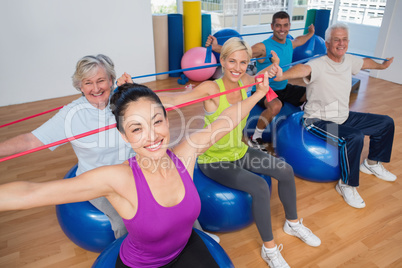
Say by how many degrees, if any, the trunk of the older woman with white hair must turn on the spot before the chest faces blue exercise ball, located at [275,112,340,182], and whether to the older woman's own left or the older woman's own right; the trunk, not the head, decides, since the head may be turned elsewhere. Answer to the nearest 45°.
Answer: approximately 45° to the older woman's own left

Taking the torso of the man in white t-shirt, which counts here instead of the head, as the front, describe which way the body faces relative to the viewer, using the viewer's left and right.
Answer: facing the viewer and to the right of the viewer

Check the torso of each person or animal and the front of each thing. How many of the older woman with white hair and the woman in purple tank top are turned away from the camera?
0

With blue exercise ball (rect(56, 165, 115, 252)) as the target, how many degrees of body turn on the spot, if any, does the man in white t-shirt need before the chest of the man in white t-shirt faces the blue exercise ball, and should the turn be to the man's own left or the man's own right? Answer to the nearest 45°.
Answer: approximately 90° to the man's own right

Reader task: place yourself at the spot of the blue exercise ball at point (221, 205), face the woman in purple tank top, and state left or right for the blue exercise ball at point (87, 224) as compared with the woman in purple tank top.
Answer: right

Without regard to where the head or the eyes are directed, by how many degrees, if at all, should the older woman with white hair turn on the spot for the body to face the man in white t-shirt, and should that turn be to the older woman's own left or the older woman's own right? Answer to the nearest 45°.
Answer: approximately 45° to the older woman's own left

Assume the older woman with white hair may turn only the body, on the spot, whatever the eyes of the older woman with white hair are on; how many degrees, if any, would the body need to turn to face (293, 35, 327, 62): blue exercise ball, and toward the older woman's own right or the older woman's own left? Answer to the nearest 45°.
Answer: approximately 90° to the older woman's own left

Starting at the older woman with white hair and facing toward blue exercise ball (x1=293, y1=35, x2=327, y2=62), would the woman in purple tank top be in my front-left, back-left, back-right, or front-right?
back-right

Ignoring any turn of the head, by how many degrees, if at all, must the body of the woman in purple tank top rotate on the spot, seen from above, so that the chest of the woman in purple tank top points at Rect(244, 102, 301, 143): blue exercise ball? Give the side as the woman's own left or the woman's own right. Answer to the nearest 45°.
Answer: approximately 90° to the woman's own left

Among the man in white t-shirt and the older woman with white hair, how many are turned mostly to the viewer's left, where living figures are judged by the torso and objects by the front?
0

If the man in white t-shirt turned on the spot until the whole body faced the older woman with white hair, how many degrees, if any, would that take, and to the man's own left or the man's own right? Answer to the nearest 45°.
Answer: approximately 90° to the man's own right

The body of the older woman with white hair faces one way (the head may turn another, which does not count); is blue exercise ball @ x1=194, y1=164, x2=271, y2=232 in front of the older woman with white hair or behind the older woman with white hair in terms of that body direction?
in front

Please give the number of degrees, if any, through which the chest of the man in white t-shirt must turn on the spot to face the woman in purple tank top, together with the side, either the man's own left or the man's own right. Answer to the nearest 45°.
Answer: approximately 45° to the man's own right
